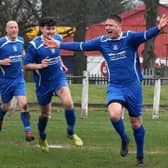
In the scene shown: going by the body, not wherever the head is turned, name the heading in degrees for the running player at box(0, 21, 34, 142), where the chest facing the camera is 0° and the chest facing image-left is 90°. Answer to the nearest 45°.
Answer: approximately 315°

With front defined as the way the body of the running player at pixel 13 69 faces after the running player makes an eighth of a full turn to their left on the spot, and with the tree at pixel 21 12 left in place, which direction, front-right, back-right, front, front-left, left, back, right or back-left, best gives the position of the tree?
left

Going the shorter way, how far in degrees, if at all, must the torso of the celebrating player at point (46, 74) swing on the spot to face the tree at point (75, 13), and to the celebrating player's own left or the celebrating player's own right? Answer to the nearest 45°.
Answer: approximately 135° to the celebrating player's own left

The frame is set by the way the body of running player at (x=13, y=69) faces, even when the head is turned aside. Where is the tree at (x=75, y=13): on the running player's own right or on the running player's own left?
on the running player's own left

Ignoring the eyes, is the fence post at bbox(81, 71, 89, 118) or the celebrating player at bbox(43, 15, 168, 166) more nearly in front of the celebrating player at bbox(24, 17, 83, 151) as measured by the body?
the celebrating player

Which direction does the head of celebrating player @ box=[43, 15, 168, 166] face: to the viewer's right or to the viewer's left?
to the viewer's left

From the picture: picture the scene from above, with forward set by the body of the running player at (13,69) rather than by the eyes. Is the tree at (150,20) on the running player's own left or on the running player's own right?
on the running player's own left
